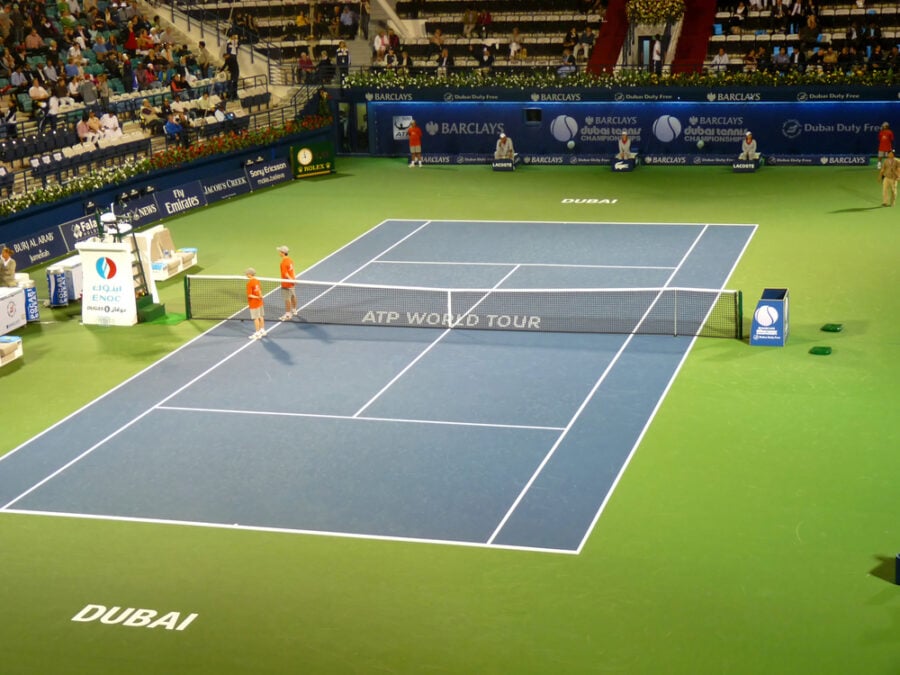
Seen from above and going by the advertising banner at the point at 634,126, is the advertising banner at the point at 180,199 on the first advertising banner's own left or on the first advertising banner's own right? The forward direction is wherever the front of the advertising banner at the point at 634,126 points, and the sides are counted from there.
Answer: on the first advertising banner's own right

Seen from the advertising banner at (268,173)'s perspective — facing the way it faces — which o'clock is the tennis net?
The tennis net is roughly at 1 o'clock from the advertising banner.

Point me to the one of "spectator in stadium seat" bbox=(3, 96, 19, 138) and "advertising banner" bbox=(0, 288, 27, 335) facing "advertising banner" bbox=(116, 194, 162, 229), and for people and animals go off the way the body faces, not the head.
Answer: the spectator in stadium seat

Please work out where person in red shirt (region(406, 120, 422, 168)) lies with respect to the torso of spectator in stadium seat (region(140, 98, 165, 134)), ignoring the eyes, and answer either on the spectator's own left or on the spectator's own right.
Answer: on the spectator's own left

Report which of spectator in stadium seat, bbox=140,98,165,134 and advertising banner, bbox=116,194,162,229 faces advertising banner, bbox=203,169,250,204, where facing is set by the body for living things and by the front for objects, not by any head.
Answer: the spectator in stadium seat

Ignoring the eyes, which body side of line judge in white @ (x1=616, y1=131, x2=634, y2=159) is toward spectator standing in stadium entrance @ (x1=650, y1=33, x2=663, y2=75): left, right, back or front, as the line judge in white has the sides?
back

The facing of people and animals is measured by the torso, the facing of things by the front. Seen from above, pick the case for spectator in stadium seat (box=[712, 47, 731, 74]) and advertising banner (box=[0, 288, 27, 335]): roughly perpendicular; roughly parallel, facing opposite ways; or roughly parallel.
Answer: roughly perpendicular

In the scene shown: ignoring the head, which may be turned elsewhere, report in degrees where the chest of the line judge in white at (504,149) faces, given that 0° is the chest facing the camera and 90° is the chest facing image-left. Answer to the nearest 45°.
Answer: approximately 0°

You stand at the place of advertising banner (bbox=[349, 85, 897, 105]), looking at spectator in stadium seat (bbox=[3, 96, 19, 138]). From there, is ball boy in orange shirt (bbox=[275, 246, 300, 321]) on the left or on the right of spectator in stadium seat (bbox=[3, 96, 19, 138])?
left

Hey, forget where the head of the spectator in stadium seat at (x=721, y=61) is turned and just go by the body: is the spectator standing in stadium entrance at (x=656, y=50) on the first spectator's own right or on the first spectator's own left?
on the first spectator's own right

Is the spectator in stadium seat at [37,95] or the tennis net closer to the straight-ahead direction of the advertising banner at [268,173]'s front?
the tennis net
